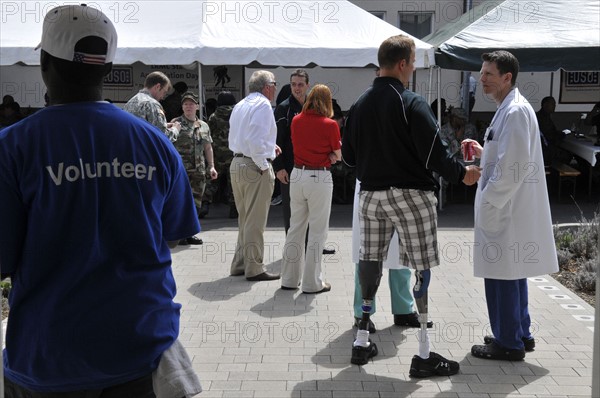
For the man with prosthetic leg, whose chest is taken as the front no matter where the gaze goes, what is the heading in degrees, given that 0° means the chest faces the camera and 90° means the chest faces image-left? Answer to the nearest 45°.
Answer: approximately 225°

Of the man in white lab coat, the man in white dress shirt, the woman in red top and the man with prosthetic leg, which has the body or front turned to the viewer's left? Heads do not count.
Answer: the man in white lab coat

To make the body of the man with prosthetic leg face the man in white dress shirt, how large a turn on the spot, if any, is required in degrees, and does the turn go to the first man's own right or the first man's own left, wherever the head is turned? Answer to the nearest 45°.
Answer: approximately 90° to the first man's own left

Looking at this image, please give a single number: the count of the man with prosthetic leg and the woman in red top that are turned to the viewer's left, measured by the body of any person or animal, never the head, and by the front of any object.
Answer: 0

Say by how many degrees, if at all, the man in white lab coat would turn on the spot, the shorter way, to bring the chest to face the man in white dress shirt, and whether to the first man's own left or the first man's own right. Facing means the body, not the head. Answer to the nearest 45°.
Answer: approximately 45° to the first man's own right

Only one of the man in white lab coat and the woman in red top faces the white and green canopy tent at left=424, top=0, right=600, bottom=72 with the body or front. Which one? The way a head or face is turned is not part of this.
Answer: the woman in red top

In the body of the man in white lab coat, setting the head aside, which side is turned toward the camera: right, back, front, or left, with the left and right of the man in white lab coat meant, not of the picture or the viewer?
left

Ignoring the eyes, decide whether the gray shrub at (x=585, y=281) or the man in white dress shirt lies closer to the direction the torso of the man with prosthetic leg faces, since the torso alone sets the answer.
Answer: the gray shrub

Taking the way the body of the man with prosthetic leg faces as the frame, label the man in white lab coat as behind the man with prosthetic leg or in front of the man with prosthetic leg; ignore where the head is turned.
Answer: in front

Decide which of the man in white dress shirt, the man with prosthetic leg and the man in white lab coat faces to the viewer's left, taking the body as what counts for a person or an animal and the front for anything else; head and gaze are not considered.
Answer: the man in white lab coat

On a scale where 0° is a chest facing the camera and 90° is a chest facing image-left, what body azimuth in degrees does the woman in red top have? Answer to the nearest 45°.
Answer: approximately 225°
